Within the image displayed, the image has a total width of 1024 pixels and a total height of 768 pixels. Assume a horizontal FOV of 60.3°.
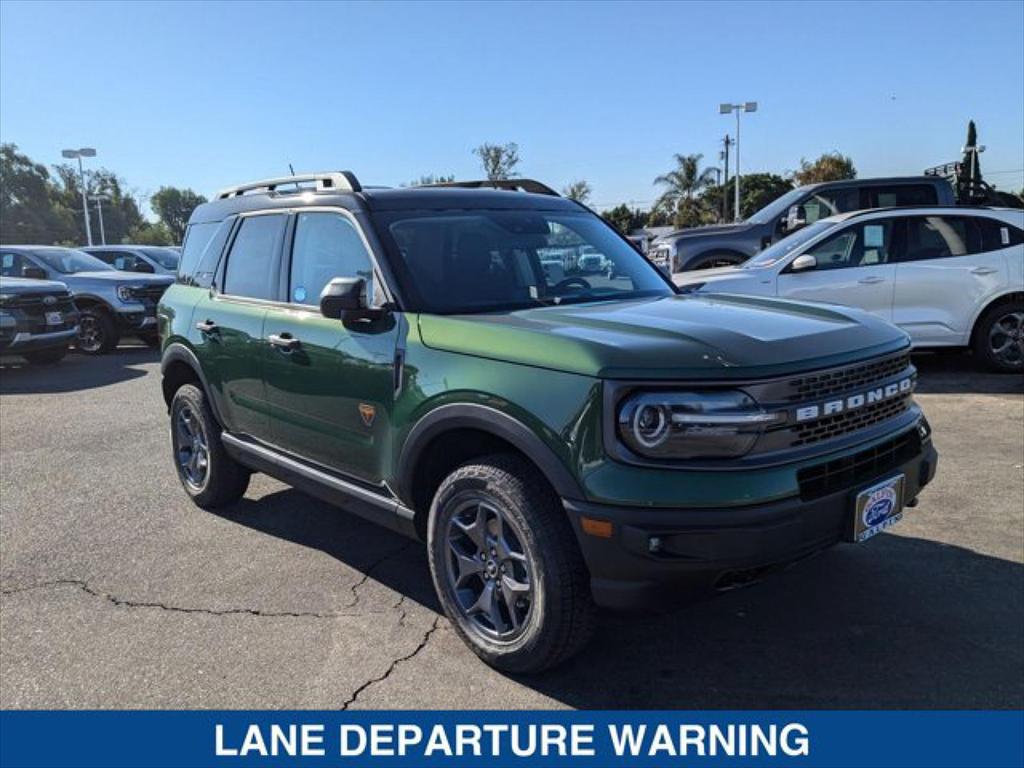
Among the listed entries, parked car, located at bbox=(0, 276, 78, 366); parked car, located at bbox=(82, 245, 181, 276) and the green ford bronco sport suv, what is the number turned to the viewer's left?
0

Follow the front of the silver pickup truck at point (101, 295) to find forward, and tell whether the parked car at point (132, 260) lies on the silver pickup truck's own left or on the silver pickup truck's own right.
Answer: on the silver pickup truck's own left

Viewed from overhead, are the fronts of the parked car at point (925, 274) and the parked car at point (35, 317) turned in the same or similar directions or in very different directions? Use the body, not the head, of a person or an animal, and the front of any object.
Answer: very different directions

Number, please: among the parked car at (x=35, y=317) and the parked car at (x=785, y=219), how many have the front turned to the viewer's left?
1

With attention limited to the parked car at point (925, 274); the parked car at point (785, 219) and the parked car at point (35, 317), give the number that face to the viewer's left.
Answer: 2

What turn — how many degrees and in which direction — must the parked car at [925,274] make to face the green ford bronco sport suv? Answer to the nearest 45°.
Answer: approximately 90° to its left

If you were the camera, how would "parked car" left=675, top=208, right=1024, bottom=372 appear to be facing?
facing to the left of the viewer

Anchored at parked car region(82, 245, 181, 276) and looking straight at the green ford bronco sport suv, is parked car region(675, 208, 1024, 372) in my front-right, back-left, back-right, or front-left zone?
front-left

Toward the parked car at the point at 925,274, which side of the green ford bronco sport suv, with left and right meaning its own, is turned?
left

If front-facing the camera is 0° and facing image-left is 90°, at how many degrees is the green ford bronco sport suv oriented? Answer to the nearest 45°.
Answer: approximately 315°

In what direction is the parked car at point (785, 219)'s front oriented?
to the viewer's left

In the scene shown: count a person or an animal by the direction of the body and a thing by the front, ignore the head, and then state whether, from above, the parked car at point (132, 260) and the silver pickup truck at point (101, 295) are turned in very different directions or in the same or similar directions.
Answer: same or similar directions

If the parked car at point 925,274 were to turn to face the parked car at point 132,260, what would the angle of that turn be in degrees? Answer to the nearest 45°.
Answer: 0° — it already faces it

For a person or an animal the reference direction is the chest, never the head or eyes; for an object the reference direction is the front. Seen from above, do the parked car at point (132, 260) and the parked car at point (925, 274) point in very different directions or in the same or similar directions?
very different directions
